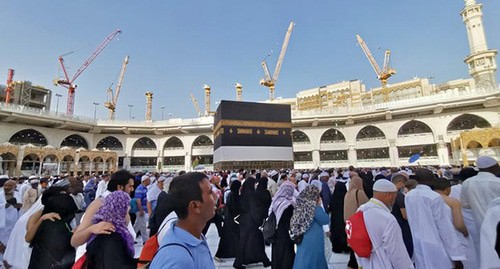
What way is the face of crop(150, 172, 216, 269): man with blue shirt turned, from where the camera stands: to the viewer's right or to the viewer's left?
to the viewer's right

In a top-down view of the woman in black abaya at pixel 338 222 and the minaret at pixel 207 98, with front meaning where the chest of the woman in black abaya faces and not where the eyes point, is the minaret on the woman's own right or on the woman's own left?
on the woman's own left

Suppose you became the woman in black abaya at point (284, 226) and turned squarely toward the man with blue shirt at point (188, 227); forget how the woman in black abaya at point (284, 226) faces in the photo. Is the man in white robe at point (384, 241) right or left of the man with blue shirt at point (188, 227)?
left
